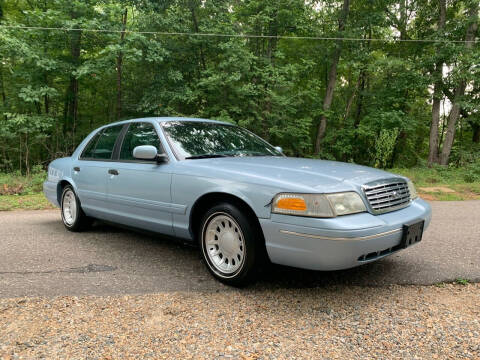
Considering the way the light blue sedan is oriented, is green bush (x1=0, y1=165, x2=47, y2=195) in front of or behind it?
behind
